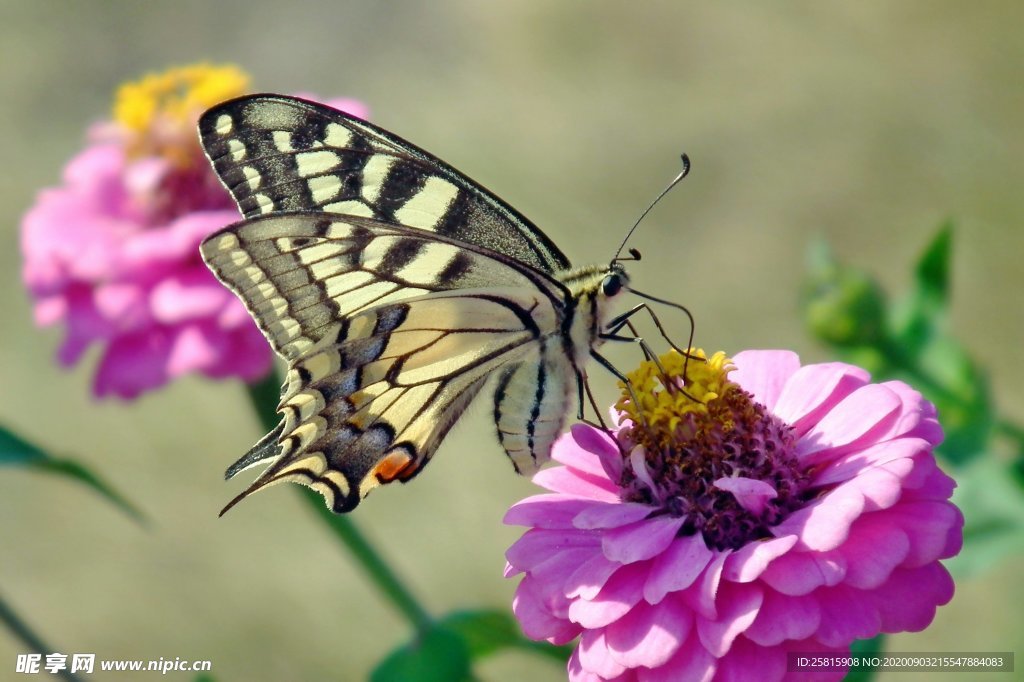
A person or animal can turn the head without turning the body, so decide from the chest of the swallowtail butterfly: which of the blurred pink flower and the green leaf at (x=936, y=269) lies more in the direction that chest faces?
the green leaf

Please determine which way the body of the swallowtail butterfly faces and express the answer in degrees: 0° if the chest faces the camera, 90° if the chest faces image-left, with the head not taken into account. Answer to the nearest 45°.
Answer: approximately 270°

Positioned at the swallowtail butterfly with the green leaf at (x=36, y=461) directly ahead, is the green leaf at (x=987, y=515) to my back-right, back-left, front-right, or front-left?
back-right

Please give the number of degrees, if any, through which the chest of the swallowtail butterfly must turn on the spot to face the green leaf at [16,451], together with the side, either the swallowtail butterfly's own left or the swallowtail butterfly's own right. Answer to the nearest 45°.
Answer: approximately 180°
